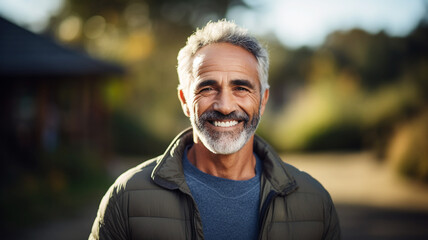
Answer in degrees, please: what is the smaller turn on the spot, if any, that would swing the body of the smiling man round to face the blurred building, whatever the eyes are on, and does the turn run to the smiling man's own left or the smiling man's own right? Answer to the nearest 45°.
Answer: approximately 135° to the smiling man's own right

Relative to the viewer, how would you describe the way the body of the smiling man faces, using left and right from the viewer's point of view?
facing the viewer

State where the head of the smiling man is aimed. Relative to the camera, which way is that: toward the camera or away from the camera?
toward the camera
